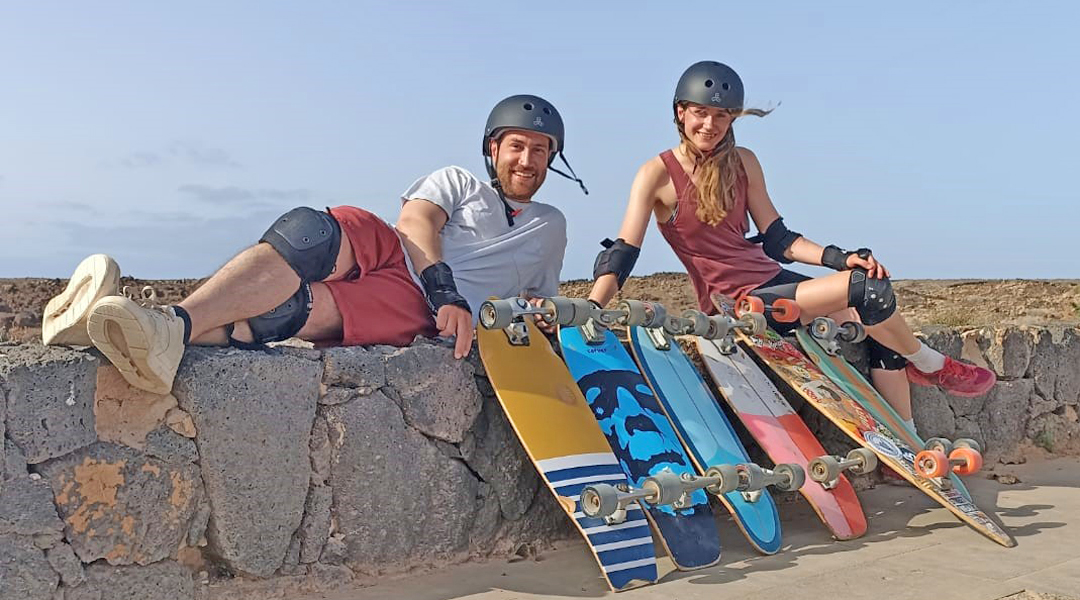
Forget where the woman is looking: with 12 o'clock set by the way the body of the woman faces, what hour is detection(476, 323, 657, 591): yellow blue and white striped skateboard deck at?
The yellow blue and white striped skateboard deck is roughly at 2 o'clock from the woman.

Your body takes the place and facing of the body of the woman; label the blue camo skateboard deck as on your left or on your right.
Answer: on your right

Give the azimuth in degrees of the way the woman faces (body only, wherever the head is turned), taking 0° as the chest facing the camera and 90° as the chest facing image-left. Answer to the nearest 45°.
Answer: approximately 315°

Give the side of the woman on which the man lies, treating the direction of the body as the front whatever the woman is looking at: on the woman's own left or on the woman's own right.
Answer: on the woman's own right
